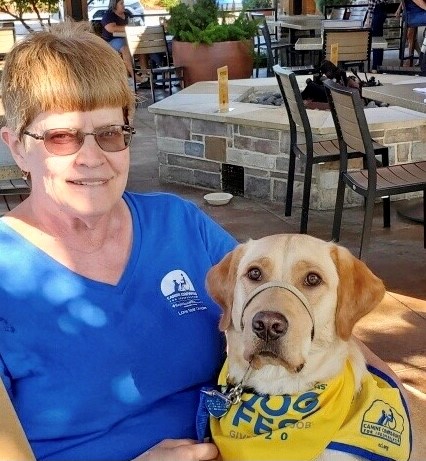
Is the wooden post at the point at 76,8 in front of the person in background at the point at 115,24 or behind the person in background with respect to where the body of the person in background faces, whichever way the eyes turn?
behind

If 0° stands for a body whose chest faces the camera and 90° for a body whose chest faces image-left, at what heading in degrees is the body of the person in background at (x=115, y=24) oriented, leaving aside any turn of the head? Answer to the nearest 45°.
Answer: approximately 315°

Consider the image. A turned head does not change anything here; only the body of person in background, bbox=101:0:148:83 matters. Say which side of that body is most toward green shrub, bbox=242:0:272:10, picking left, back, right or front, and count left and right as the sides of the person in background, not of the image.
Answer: left
